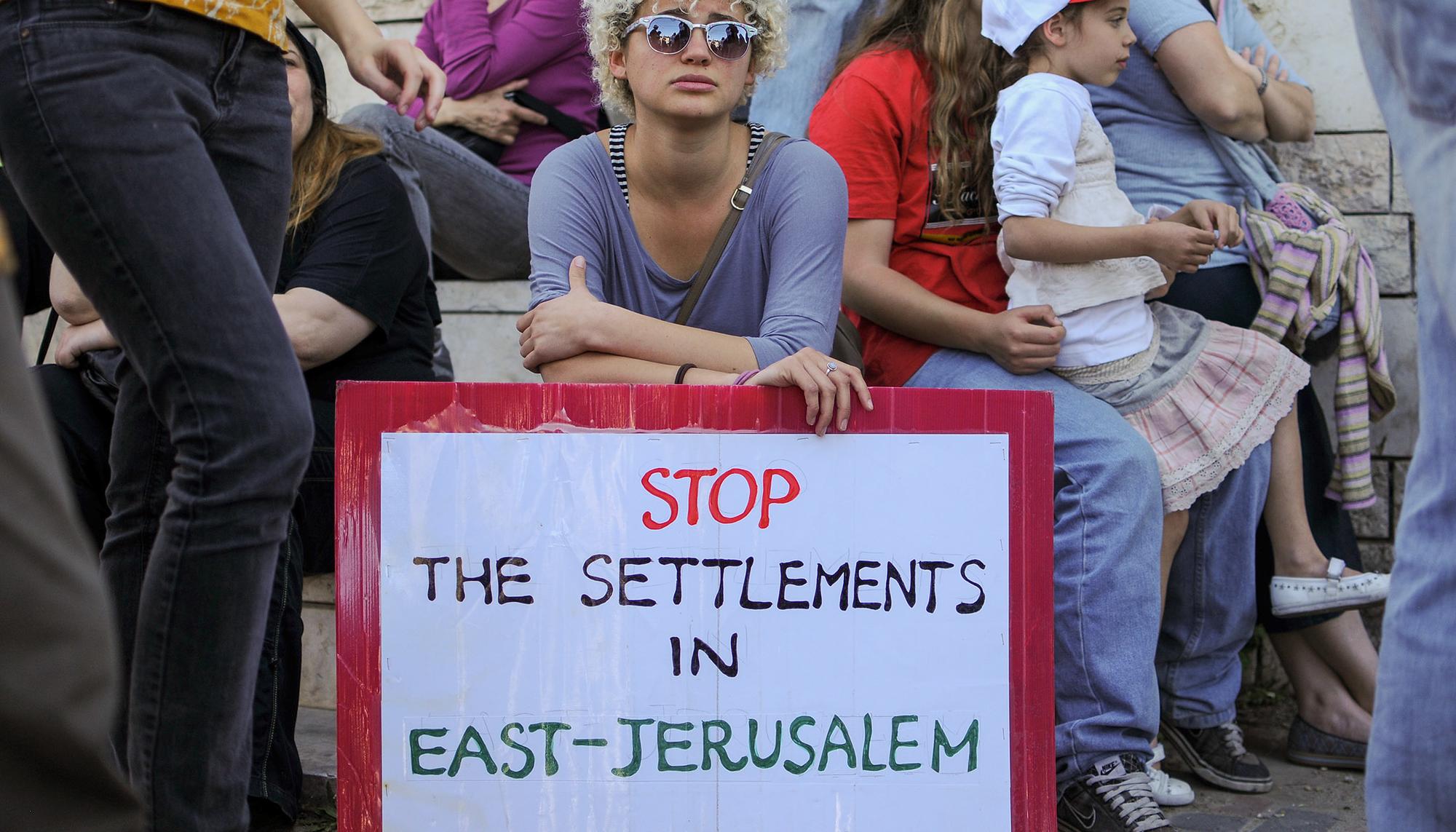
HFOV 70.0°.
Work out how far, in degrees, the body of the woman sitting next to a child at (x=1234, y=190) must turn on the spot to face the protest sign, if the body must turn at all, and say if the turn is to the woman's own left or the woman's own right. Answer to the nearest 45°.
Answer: approximately 90° to the woman's own right

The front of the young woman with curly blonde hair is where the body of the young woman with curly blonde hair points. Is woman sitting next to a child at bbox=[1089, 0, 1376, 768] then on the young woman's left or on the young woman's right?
on the young woman's left

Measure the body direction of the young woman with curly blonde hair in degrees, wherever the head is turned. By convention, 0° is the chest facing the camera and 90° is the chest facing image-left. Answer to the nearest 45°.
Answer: approximately 0°

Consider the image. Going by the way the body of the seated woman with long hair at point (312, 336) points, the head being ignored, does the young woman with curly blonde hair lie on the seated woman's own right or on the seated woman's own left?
on the seated woman's own left

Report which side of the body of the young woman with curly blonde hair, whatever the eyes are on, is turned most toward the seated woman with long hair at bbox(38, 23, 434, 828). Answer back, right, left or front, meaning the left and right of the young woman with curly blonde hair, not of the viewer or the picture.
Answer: right

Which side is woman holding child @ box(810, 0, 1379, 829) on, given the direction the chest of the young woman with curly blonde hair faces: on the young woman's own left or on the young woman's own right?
on the young woman's own left

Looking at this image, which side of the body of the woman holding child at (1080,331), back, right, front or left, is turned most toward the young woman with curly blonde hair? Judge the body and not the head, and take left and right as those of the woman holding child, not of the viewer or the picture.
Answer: right

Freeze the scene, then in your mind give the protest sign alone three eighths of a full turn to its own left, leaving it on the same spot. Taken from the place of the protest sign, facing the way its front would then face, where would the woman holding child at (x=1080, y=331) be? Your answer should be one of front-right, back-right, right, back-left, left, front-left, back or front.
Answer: front
